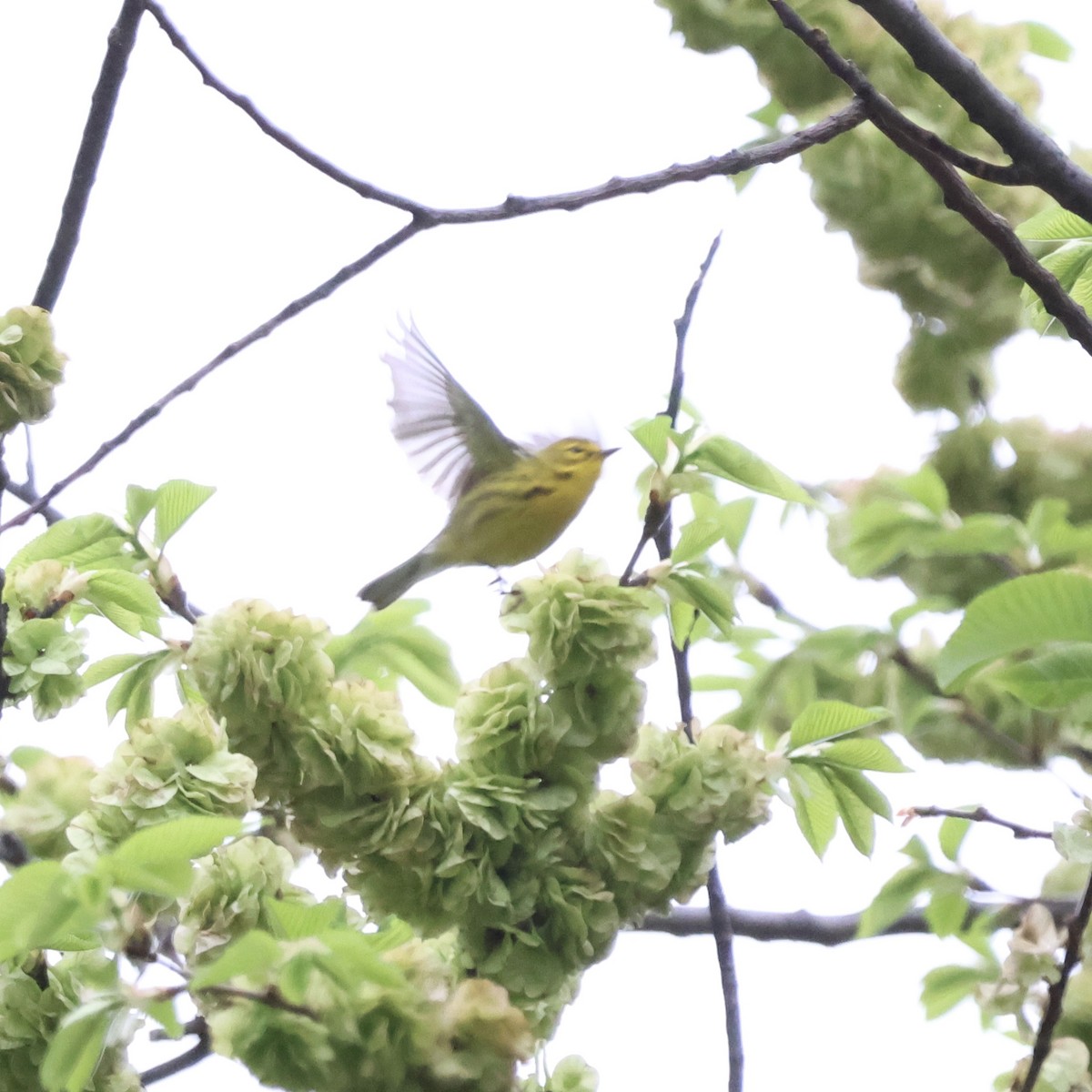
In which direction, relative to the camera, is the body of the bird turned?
to the viewer's right

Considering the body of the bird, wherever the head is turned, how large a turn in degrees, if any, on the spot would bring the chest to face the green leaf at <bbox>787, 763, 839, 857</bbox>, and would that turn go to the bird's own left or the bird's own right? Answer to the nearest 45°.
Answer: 0° — it already faces it

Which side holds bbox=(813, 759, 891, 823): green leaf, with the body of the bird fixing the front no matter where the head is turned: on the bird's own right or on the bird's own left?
on the bird's own right

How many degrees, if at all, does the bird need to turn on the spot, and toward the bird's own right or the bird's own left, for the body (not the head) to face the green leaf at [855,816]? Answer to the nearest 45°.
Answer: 0° — it already faces it
